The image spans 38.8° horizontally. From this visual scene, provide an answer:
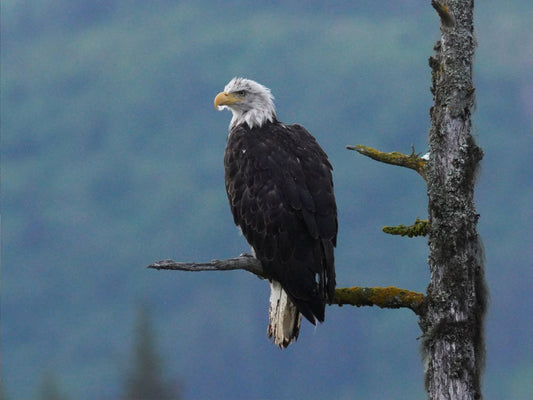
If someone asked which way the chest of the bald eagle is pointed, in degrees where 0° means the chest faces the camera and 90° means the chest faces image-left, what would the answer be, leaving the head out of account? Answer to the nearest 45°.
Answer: approximately 135°
